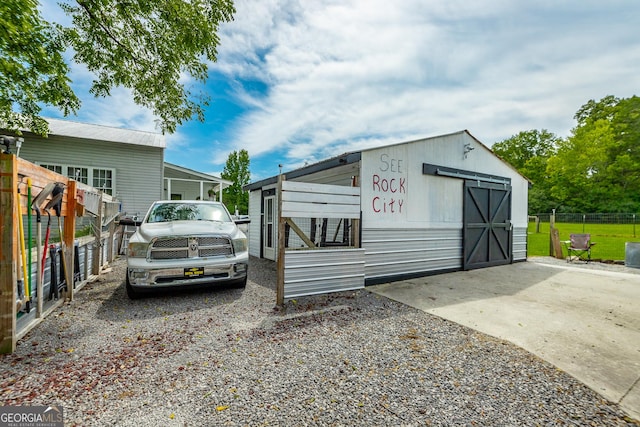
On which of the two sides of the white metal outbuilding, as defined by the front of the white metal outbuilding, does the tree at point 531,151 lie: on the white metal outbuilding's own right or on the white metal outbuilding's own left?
on the white metal outbuilding's own left

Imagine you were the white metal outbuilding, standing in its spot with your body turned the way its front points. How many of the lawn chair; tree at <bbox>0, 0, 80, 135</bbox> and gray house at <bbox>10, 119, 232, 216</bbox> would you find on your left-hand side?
1

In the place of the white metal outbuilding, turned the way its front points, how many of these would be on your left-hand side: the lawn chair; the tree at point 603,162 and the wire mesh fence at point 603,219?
3

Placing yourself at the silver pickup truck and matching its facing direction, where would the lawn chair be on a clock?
The lawn chair is roughly at 9 o'clock from the silver pickup truck.

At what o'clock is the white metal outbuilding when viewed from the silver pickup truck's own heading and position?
The white metal outbuilding is roughly at 9 o'clock from the silver pickup truck.

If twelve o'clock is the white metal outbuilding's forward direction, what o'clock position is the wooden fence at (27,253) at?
The wooden fence is roughly at 3 o'clock from the white metal outbuilding.

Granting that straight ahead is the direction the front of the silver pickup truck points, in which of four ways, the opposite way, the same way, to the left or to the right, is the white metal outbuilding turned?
the same way

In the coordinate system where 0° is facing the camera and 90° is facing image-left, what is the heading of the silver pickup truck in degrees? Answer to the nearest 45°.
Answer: approximately 0°

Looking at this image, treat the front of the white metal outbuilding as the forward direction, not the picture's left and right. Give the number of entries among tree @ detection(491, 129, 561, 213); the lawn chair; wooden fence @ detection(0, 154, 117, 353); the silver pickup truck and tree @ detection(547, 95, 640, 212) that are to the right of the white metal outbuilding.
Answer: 2

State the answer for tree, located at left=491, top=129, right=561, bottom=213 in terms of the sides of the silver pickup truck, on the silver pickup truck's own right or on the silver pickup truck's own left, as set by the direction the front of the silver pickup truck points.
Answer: on the silver pickup truck's own left

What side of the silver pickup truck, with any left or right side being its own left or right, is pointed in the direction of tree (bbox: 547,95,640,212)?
left

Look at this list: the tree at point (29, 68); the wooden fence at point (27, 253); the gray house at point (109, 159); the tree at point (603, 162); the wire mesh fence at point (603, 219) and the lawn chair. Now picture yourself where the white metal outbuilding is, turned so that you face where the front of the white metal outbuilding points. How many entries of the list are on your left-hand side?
3

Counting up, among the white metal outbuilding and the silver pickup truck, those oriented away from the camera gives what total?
0
